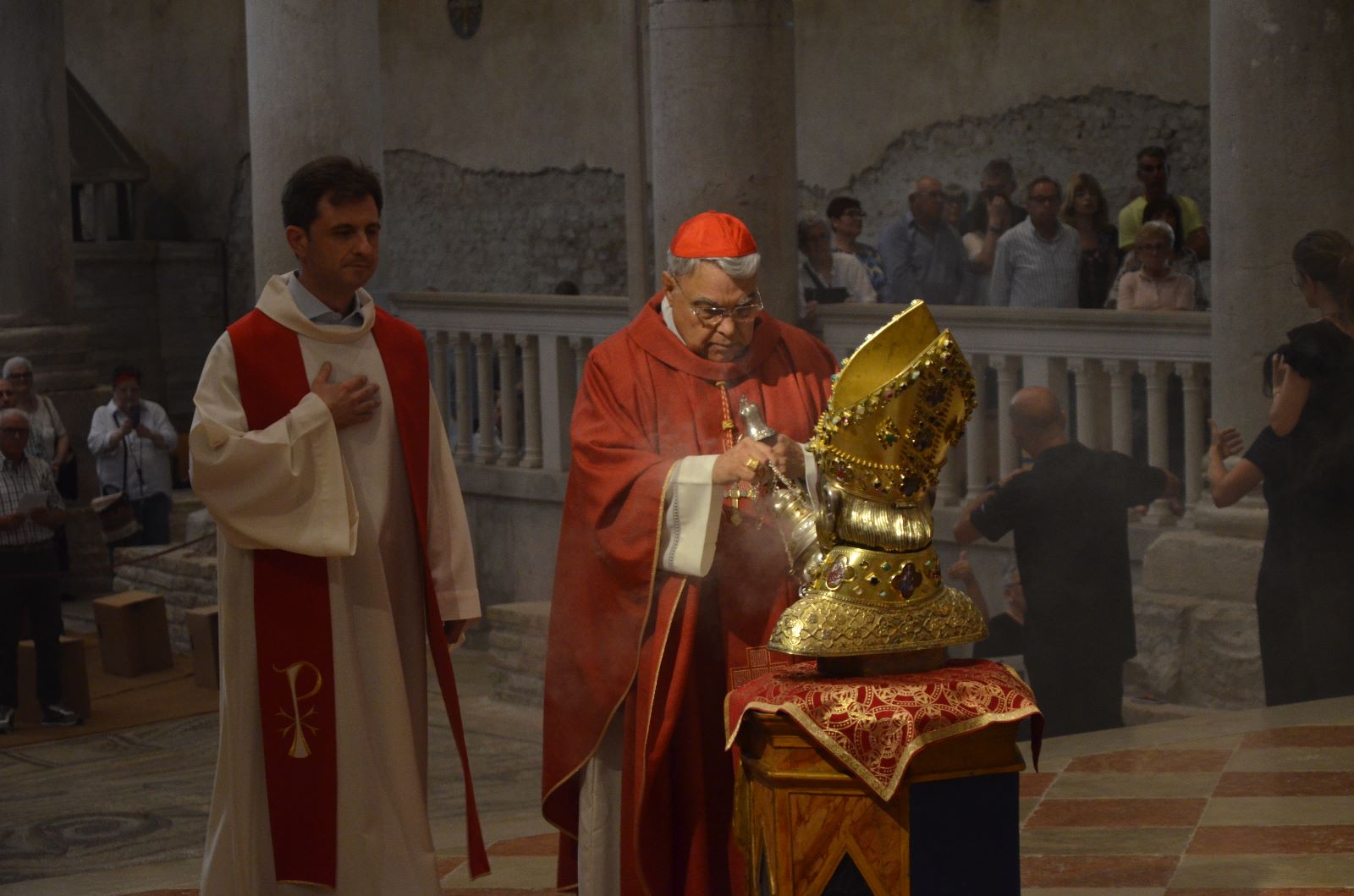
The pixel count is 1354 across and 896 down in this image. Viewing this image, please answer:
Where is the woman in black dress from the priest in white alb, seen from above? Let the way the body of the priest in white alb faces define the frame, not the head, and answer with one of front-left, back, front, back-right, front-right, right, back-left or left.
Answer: left

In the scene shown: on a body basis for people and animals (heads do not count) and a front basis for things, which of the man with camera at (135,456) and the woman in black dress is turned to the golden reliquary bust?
the man with camera

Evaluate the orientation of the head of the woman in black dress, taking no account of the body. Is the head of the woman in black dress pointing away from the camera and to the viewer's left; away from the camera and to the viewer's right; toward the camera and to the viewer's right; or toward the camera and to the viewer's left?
away from the camera and to the viewer's left

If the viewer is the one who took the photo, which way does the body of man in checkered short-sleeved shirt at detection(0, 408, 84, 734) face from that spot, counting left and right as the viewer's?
facing the viewer

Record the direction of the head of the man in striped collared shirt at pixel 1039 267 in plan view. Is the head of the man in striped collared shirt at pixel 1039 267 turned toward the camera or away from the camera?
toward the camera

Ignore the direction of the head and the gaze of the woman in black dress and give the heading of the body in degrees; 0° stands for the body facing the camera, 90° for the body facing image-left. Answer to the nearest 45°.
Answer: approximately 135°

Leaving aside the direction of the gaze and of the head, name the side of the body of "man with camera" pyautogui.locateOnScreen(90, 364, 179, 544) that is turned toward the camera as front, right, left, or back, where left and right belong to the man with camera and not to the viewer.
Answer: front

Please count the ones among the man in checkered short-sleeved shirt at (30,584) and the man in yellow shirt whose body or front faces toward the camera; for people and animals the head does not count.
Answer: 2

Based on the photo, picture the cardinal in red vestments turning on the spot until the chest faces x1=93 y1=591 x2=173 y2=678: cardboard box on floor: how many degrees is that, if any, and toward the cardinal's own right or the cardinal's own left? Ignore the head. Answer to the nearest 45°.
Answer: approximately 180°

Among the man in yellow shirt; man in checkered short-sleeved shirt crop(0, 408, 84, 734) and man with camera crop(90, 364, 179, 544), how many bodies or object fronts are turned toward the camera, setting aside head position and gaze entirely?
3

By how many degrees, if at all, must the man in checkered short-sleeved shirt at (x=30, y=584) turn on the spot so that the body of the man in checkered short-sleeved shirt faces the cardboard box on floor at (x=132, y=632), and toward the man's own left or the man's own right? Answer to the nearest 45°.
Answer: approximately 135° to the man's own left

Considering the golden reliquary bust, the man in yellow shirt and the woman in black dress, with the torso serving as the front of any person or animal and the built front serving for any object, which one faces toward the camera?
the man in yellow shirt

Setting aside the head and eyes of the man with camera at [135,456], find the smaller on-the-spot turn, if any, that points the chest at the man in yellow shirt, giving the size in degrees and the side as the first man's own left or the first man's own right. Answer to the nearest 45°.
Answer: approximately 45° to the first man's own left

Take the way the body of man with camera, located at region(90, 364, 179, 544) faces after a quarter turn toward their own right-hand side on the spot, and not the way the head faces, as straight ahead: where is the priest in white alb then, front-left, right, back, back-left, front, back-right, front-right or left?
left

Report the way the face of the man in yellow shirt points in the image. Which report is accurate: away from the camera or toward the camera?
toward the camera

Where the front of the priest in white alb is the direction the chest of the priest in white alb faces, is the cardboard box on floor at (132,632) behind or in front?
behind
